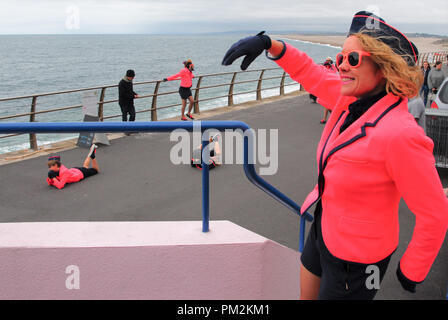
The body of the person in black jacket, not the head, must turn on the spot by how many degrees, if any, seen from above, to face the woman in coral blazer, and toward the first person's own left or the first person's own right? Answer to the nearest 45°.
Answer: approximately 90° to the first person's own right

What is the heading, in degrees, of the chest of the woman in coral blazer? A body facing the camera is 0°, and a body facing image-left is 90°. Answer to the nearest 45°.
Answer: approximately 45°

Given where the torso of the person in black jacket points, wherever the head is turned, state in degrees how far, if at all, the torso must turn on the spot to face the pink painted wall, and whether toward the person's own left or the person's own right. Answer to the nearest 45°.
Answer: approximately 90° to the person's own right

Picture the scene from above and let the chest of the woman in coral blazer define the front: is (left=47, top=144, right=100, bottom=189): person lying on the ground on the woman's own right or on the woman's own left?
on the woman's own right

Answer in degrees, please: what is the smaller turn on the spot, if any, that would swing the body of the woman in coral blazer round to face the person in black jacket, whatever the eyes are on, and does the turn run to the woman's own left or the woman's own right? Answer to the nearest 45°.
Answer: approximately 90° to the woman's own right

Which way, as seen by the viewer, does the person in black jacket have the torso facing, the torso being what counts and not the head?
to the viewer's right

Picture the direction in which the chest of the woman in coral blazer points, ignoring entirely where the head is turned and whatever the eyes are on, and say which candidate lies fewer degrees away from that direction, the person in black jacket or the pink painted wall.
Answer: the pink painted wall

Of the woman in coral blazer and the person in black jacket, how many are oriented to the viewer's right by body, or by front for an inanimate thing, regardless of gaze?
1

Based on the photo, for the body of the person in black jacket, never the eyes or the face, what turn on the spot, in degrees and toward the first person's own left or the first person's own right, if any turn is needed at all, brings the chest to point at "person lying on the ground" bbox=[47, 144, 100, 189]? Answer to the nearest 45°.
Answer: approximately 90° to the first person's own right
